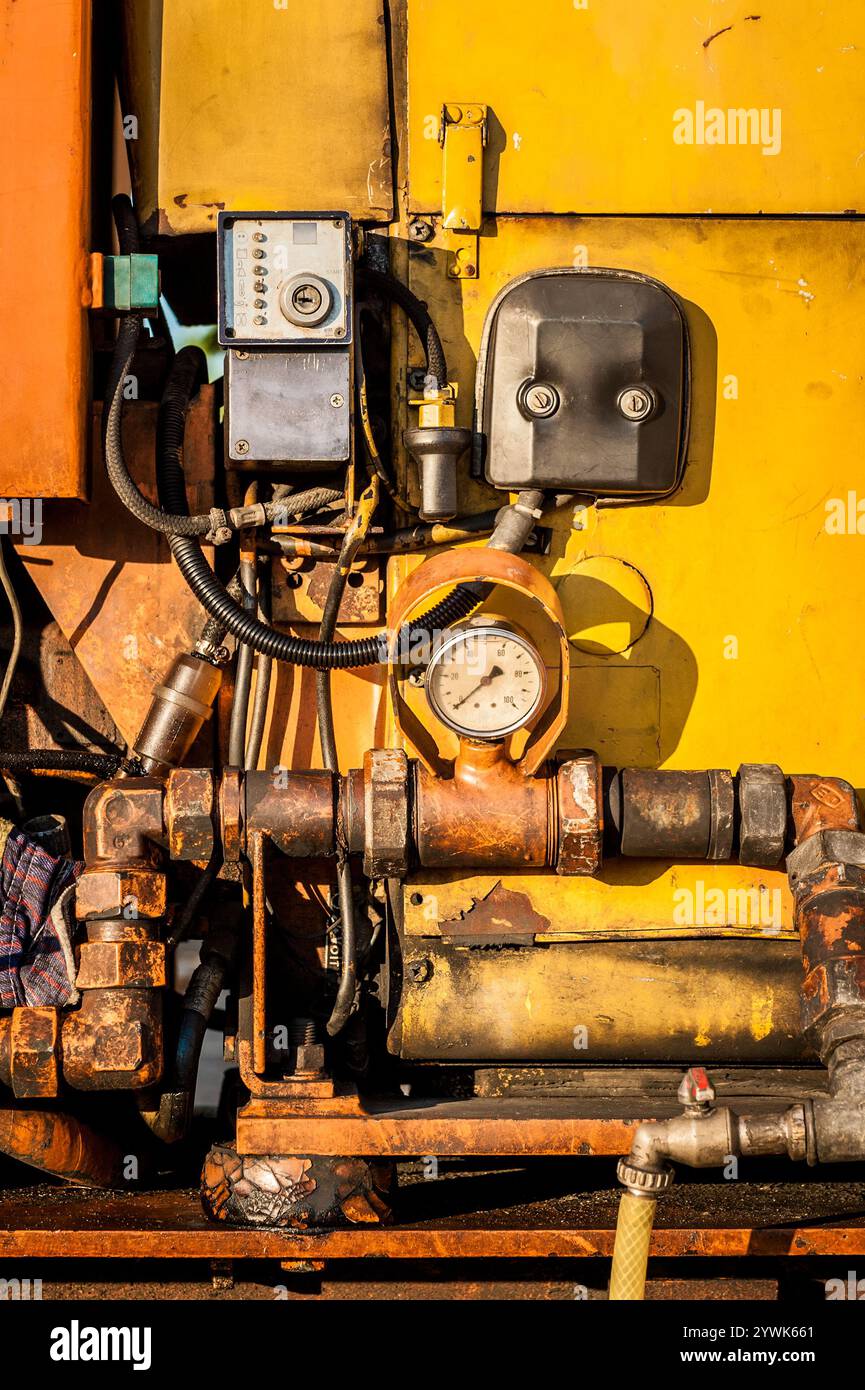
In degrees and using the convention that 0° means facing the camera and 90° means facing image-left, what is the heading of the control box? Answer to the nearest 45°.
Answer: approximately 0°

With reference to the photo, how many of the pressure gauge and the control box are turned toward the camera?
2

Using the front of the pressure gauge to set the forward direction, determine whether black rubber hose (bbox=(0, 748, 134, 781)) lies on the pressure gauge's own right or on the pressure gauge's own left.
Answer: on the pressure gauge's own right
